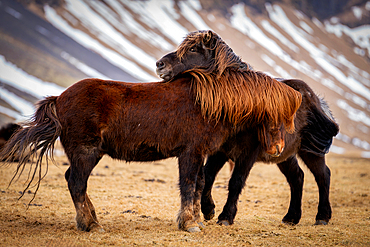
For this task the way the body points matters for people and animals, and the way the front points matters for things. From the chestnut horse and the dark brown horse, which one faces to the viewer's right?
the chestnut horse

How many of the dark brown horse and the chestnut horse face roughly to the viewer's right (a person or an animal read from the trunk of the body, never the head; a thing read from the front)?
1

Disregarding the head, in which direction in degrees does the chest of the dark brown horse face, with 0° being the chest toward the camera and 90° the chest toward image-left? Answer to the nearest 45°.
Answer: approximately 90°

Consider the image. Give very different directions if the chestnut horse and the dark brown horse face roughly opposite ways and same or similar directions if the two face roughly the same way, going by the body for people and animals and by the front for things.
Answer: very different directions

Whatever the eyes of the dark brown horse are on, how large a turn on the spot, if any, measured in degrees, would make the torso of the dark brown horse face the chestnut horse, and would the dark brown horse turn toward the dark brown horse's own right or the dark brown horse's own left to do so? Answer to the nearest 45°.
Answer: approximately 45° to the dark brown horse's own left

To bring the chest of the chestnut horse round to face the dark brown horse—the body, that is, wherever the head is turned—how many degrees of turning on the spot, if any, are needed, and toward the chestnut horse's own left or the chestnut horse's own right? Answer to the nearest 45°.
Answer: approximately 45° to the chestnut horse's own left

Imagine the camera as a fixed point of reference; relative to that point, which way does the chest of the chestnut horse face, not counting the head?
to the viewer's right
